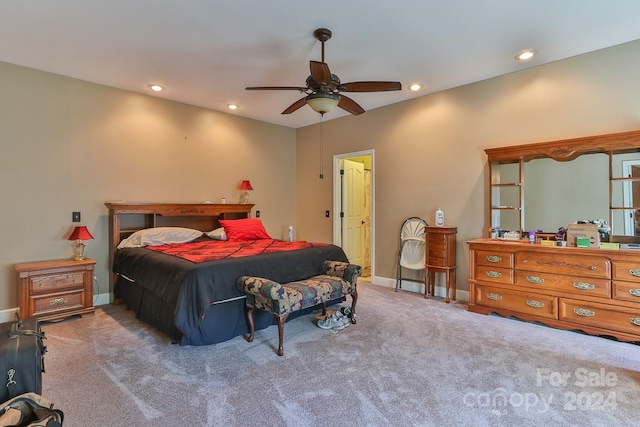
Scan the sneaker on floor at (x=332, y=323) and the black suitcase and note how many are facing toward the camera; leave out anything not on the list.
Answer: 1

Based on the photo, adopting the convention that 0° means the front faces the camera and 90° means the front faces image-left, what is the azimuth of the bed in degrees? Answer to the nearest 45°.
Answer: approximately 315°

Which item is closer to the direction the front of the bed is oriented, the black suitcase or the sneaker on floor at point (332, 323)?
the sneaker on floor

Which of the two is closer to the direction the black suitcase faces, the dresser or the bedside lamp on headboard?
the dresser

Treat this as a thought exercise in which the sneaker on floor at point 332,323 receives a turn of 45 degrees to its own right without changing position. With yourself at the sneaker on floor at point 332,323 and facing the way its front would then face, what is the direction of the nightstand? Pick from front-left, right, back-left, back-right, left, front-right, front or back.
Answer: front-left

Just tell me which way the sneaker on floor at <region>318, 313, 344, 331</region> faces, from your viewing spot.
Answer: facing to the left of the viewer

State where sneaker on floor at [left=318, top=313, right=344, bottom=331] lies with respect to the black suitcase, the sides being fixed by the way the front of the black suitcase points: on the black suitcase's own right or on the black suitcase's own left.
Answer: on the black suitcase's own left

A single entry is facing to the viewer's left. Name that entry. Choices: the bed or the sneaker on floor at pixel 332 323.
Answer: the sneaker on floor
